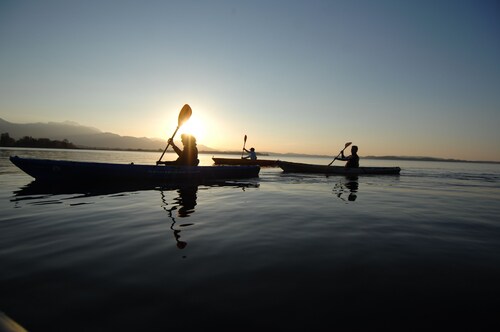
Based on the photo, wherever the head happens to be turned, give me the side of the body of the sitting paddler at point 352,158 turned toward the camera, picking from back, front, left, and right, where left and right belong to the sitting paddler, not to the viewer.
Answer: left

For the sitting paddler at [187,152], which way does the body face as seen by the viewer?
to the viewer's left

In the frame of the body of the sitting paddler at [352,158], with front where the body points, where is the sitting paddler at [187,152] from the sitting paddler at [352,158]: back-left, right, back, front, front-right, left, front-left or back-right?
front-left

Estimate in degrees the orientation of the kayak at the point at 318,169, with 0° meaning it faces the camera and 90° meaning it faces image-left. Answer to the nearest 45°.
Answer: approximately 90°

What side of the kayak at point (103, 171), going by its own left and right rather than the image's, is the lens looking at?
left

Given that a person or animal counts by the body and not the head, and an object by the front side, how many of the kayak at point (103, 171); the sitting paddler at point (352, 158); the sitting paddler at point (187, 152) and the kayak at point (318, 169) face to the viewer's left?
4

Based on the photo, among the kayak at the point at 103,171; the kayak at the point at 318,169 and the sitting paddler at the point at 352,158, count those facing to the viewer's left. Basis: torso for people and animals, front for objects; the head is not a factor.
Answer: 3

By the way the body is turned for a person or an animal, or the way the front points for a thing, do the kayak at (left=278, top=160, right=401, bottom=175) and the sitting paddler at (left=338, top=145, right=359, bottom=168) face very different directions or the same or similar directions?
same or similar directions

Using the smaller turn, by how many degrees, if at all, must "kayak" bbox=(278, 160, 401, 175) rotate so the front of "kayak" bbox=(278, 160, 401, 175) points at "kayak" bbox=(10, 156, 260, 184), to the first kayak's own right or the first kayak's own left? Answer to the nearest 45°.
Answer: approximately 45° to the first kayak's own left

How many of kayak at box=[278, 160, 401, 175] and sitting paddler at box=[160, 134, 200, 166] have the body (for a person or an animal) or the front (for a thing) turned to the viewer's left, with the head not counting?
2
